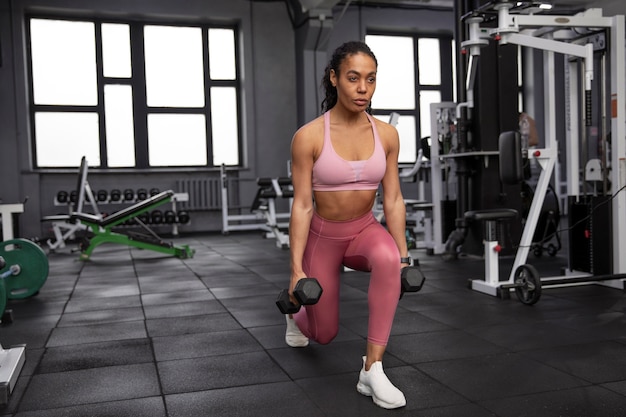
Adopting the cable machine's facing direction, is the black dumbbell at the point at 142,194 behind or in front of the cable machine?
in front

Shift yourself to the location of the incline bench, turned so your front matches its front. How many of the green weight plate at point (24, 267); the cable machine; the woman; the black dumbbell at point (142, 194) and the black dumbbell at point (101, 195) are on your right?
2

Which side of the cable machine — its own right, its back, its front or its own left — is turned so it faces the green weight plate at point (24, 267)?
front

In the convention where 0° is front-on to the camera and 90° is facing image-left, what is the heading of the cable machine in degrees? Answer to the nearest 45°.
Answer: approximately 90°
